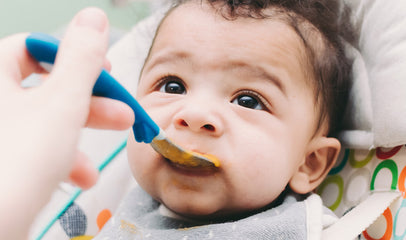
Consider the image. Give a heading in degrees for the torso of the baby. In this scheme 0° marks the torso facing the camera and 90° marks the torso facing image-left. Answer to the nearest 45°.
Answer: approximately 45°

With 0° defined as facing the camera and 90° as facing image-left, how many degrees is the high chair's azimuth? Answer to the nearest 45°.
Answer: approximately 45°
